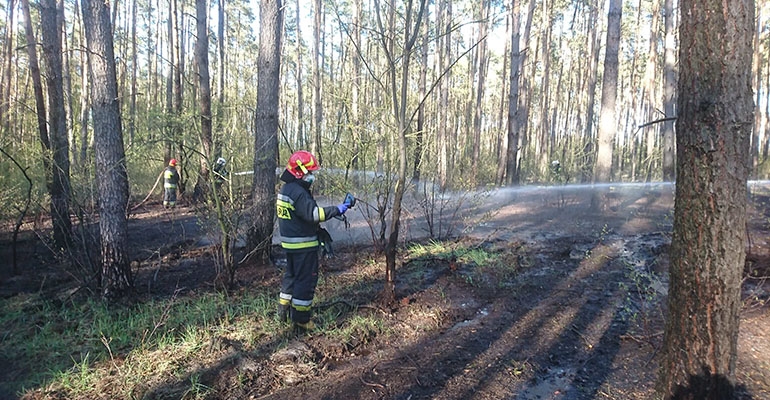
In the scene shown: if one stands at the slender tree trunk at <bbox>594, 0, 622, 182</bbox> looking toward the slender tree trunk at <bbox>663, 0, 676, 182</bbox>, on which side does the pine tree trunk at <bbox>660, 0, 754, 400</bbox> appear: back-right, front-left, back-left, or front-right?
back-right

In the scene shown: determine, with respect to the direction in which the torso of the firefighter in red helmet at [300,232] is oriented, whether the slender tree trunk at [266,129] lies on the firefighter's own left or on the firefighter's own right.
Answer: on the firefighter's own left

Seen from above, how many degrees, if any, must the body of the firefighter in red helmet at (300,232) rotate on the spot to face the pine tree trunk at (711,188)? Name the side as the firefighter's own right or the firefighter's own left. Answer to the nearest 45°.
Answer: approximately 45° to the firefighter's own right

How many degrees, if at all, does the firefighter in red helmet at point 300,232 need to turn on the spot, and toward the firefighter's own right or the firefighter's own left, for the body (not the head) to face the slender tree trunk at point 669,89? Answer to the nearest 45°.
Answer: approximately 45° to the firefighter's own left

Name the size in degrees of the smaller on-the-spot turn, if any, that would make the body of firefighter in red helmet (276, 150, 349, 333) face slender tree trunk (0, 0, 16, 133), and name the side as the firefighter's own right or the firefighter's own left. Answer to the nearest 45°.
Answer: approximately 135° to the firefighter's own left

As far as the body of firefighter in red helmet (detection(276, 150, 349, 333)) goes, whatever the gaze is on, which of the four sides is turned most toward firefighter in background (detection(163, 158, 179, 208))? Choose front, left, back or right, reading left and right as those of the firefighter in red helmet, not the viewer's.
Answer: left

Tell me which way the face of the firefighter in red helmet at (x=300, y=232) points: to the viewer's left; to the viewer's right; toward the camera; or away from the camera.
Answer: to the viewer's right

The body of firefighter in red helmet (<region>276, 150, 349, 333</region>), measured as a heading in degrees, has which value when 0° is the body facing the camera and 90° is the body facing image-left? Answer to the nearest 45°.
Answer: approximately 270°
